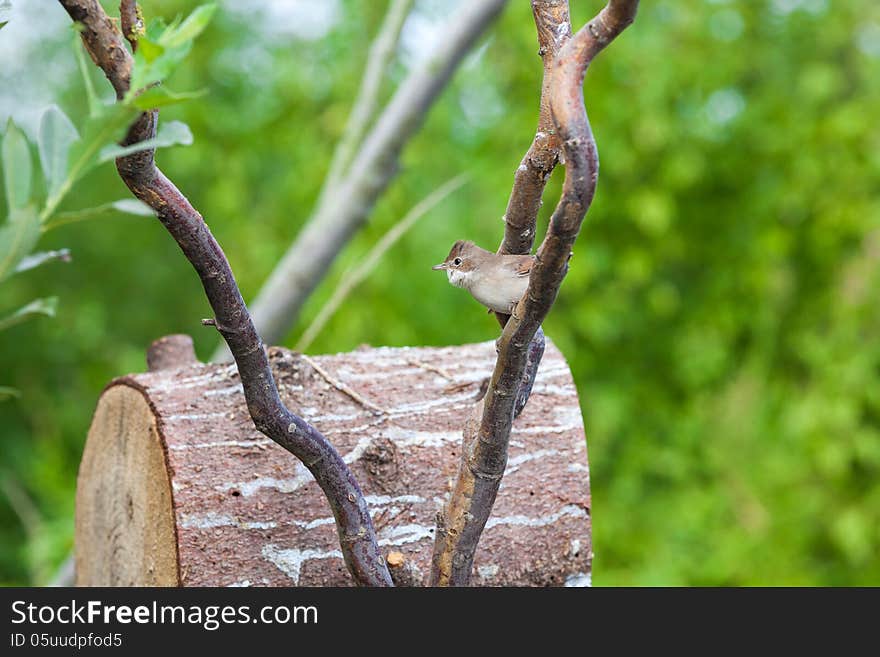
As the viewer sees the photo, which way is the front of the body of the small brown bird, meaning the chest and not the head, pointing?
to the viewer's left
